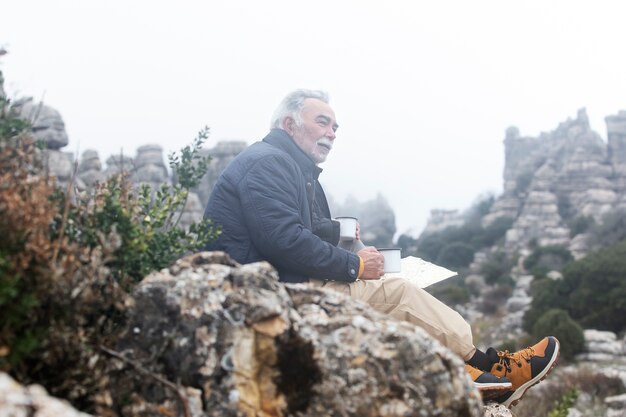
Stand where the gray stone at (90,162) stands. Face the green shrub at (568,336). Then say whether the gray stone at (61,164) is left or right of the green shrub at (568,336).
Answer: right

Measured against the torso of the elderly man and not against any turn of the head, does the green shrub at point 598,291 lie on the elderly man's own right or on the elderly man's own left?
on the elderly man's own left

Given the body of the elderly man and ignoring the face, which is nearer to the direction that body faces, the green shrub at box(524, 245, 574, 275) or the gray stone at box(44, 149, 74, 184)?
the green shrub

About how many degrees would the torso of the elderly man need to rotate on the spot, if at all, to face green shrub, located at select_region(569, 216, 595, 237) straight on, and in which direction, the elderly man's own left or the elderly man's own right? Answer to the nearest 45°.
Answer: approximately 90° to the elderly man's own left

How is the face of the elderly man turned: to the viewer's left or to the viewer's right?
to the viewer's right

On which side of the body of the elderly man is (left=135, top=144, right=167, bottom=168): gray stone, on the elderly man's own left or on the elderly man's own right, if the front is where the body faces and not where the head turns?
on the elderly man's own left

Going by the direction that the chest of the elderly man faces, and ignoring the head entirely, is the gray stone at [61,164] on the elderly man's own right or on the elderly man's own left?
on the elderly man's own left

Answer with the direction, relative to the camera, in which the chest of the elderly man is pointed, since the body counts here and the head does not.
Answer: to the viewer's right
